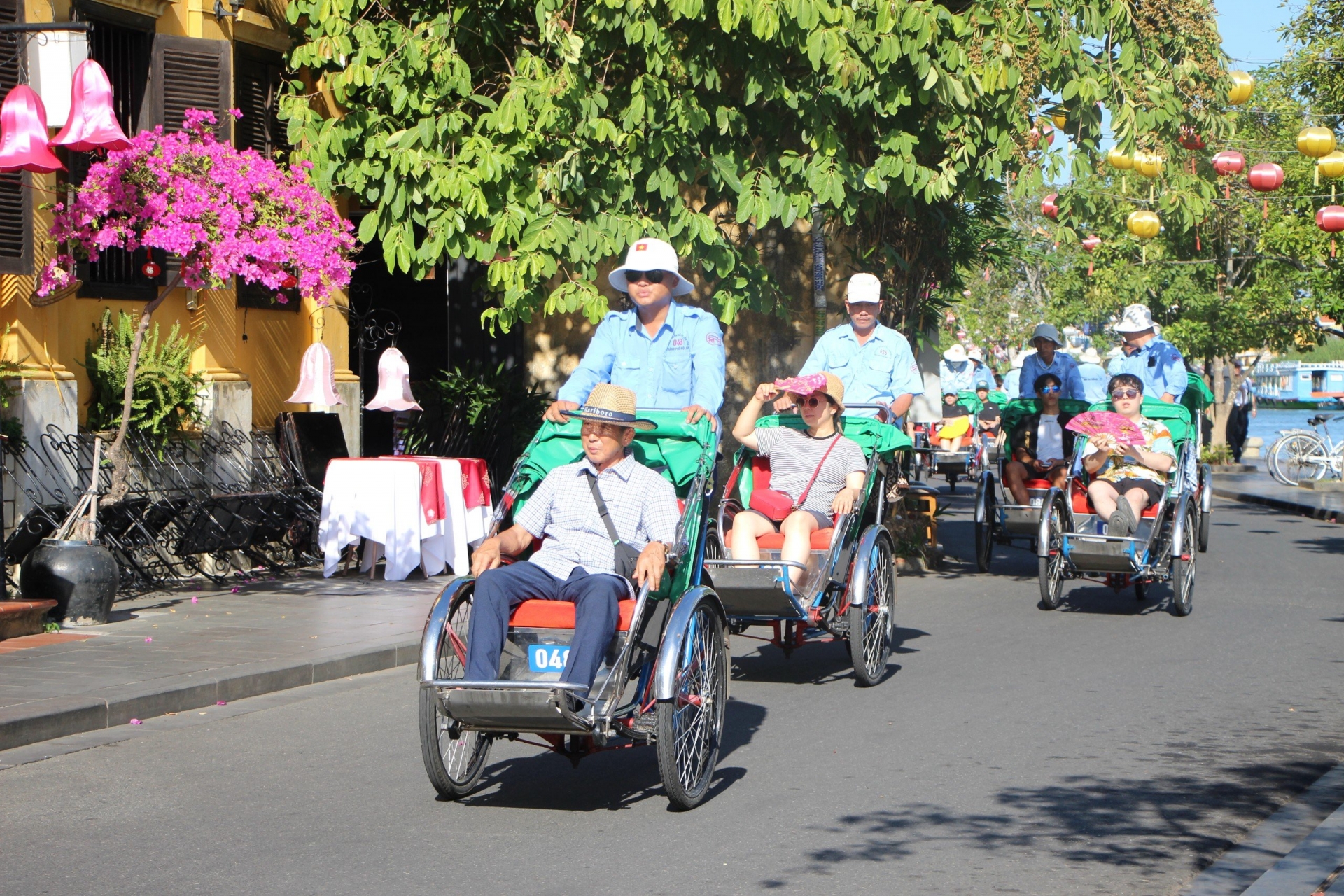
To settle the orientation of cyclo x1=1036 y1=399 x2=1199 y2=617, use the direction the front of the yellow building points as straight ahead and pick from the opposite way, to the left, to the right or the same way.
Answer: to the right

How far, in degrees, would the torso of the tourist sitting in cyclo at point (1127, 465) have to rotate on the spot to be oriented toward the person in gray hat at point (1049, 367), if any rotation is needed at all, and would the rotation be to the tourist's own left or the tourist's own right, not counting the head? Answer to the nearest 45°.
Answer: approximately 180°

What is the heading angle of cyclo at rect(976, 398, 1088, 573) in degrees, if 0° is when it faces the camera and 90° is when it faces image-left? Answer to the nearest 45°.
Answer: approximately 0°

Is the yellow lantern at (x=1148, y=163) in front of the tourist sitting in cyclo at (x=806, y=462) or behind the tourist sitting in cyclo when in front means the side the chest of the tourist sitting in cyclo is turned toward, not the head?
behind

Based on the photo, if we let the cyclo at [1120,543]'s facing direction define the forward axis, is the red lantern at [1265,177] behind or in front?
behind

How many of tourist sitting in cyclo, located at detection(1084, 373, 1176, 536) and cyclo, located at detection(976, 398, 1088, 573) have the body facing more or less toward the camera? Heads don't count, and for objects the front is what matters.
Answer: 2

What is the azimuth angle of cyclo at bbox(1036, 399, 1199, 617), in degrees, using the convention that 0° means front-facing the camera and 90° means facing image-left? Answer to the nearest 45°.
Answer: approximately 0°
